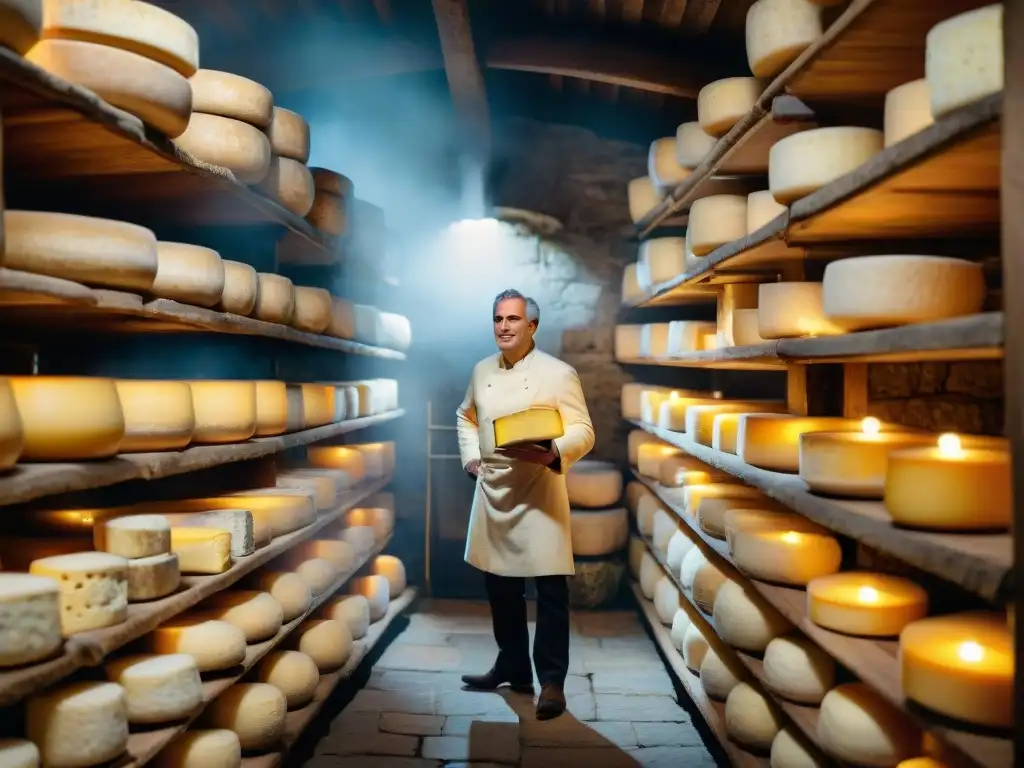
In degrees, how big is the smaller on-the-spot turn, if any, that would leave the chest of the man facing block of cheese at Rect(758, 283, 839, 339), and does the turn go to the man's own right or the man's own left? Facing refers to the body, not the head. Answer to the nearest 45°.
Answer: approximately 90° to the man's own left

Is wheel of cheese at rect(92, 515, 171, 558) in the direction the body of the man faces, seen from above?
yes

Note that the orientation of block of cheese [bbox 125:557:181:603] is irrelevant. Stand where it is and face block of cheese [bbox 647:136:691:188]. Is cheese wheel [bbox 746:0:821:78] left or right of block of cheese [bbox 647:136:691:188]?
right

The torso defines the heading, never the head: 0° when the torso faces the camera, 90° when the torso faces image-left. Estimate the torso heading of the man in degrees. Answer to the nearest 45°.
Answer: approximately 45°

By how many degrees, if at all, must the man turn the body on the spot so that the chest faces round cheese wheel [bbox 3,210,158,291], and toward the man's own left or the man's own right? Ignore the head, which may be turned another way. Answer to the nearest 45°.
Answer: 0° — they already face it

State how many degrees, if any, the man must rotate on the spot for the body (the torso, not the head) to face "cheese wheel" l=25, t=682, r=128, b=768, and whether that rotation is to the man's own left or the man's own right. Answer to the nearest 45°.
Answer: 0° — they already face it

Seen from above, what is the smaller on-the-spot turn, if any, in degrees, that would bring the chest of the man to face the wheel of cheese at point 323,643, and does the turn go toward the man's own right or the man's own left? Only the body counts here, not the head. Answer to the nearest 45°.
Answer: approximately 45° to the man's own right

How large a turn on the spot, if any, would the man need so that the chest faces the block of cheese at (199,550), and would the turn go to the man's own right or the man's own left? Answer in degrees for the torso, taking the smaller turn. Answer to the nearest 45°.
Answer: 0° — they already face it
